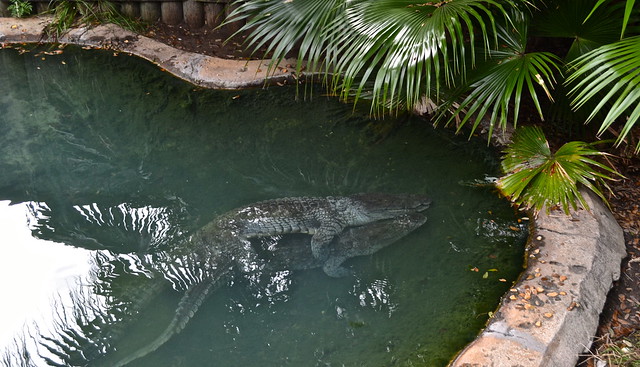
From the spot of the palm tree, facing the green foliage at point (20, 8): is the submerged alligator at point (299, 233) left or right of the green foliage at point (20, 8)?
left

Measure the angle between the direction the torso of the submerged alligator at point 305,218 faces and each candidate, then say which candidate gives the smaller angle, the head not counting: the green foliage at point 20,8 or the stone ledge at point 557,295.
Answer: the stone ledge

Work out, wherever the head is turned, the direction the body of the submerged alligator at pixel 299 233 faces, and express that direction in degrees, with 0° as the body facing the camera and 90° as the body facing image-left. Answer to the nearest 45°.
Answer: approximately 270°

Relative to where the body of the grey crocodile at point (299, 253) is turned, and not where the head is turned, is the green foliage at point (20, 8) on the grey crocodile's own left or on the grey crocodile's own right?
on the grey crocodile's own left

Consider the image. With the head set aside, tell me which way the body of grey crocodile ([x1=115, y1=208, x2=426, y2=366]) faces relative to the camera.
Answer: to the viewer's right

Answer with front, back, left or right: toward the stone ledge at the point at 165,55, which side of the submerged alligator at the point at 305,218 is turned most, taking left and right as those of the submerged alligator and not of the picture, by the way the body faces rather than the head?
left

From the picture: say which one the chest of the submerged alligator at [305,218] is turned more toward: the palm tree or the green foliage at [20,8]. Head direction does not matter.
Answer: the palm tree

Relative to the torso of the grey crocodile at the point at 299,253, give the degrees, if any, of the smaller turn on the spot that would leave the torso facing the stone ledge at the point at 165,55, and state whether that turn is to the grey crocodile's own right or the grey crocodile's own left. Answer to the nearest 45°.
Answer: approximately 90° to the grey crocodile's own left

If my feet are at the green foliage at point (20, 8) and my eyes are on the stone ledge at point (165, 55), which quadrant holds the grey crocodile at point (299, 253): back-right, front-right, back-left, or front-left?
front-right

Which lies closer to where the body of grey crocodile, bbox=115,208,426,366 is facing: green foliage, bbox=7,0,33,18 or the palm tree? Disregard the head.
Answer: the palm tree

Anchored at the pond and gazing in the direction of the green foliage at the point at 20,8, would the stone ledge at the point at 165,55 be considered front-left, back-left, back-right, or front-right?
front-right
